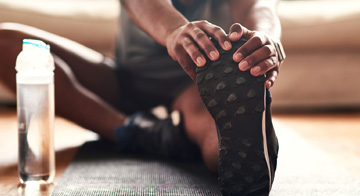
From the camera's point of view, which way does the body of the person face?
toward the camera
